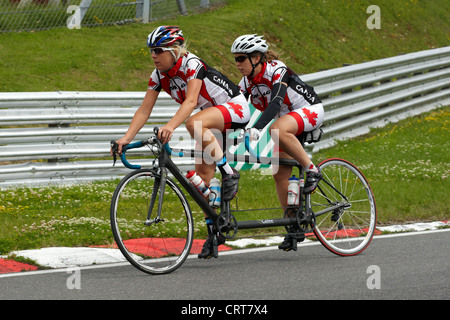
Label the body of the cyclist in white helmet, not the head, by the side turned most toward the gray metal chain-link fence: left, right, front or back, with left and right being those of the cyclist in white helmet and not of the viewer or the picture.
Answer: right

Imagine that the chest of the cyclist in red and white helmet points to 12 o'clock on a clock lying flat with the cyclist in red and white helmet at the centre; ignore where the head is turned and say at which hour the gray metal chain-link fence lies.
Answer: The gray metal chain-link fence is roughly at 4 o'clock from the cyclist in red and white helmet.

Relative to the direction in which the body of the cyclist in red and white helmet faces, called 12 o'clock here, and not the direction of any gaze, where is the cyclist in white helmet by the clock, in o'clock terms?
The cyclist in white helmet is roughly at 7 o'clock from the cyclist in red and white helmet.

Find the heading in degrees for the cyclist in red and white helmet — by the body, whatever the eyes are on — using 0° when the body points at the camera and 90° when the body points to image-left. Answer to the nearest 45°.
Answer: approximately 45°

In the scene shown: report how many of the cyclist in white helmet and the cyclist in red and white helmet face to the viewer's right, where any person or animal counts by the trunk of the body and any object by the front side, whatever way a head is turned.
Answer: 0

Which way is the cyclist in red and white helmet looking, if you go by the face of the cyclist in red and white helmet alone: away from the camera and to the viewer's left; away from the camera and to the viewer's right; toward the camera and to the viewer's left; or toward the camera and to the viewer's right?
toward the camera and to the viewer's left

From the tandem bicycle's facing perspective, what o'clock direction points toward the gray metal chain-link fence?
The gray metal chain-link fence is roughly at 4 o'clock from the tandem bicycle.
